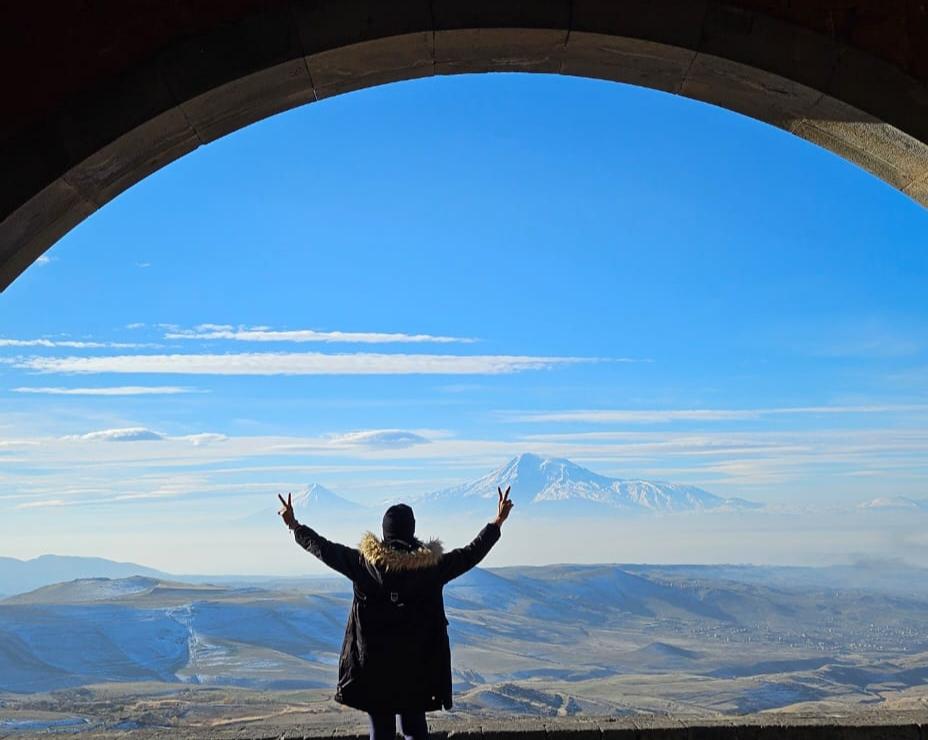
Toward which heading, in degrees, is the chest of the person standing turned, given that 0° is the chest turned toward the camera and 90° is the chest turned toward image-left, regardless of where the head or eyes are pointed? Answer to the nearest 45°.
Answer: approximately 180°

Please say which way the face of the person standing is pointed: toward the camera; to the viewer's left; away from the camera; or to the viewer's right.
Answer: away from the camera
